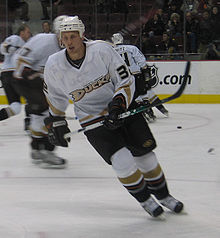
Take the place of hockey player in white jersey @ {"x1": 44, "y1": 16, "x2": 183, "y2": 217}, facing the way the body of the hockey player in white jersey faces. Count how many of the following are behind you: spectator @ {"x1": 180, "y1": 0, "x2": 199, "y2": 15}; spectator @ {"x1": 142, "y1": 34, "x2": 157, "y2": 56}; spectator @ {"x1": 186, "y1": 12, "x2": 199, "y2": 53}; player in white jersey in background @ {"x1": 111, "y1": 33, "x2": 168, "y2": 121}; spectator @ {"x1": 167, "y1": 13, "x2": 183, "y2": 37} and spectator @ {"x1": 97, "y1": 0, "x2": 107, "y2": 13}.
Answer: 6

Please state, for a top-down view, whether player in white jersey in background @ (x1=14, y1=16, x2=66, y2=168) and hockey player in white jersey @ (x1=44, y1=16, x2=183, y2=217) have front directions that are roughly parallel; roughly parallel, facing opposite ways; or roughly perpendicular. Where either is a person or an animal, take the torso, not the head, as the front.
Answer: roughly perpendicular

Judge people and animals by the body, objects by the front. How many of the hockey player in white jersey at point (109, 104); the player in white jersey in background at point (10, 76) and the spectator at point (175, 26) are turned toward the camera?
2

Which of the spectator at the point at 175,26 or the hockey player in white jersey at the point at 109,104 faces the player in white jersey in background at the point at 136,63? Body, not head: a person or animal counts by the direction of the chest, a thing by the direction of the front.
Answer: the spectator

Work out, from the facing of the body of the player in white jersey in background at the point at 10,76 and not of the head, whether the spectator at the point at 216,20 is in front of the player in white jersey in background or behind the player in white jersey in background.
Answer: in front

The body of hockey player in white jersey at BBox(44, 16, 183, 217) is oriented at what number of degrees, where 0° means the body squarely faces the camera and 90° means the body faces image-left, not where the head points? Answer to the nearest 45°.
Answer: approximately 0°

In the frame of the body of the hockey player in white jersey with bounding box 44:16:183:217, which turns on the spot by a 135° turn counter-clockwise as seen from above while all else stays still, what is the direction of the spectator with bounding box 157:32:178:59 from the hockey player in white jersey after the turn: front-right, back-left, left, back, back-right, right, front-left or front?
front-left

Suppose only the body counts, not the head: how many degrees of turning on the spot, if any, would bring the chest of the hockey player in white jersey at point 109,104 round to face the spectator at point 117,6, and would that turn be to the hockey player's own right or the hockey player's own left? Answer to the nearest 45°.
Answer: approximately 180°

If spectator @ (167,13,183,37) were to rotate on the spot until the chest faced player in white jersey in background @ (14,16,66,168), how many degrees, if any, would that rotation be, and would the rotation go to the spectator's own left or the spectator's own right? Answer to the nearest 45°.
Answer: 0° — they already face them
